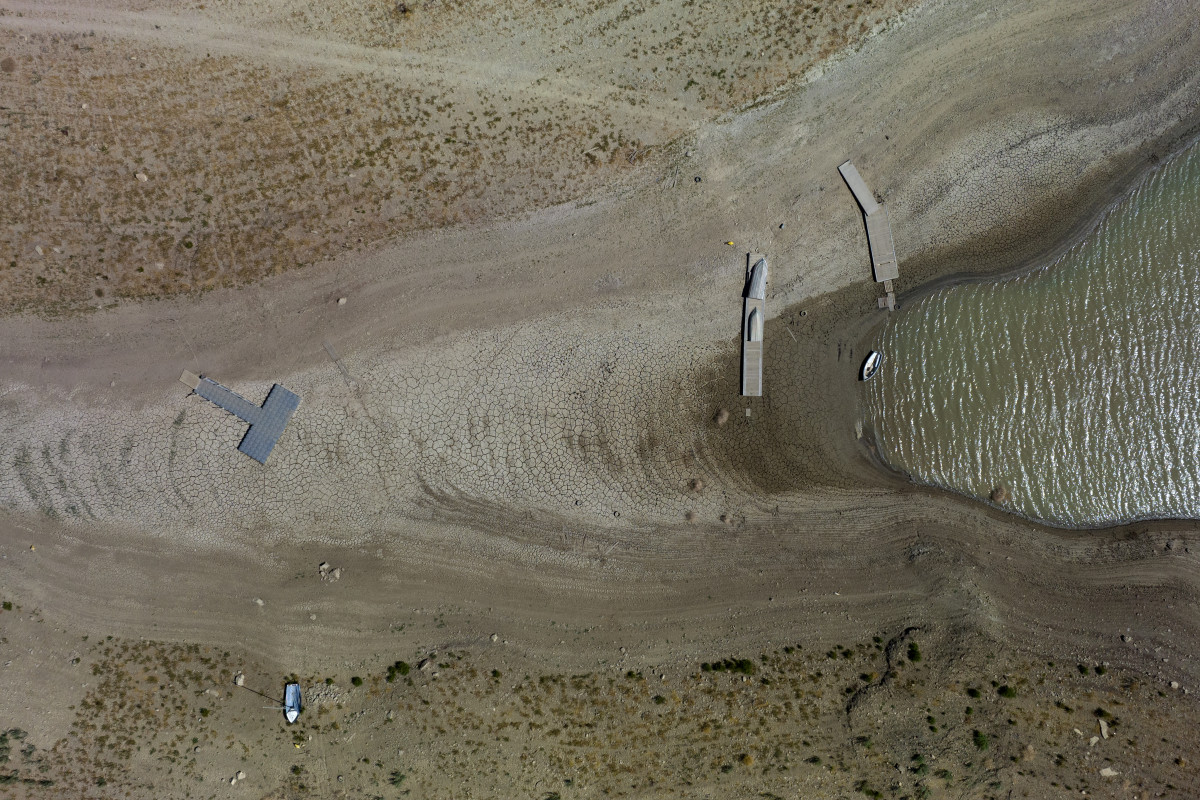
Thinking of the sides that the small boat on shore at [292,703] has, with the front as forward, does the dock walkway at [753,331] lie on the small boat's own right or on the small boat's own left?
on the small boat's own left

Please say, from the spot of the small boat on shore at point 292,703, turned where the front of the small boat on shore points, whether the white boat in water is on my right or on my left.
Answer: on my left

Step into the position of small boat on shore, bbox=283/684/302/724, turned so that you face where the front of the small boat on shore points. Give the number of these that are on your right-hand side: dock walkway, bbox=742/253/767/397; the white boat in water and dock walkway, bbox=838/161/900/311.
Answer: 0

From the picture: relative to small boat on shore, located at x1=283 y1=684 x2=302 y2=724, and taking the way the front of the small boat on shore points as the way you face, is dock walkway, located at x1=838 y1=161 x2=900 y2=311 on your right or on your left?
on your left
